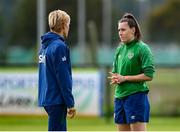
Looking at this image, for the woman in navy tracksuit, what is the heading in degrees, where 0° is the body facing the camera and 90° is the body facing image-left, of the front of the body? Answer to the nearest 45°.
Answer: approximately 225°

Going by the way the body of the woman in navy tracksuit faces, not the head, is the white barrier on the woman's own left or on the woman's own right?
on the woman's own left

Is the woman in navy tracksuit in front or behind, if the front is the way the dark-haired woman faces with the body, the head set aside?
in front

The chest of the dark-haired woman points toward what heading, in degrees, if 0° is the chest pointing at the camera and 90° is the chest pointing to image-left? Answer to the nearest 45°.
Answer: approximately 45°

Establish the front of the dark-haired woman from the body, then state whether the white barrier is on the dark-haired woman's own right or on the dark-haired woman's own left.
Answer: on the dark-haired woman's own right

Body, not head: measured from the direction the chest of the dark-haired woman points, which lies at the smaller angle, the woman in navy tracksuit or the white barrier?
the woman in navy tracksuit

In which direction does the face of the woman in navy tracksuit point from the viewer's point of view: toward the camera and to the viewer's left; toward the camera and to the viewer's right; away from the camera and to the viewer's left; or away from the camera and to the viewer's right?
away from the camera and to the viewer's right

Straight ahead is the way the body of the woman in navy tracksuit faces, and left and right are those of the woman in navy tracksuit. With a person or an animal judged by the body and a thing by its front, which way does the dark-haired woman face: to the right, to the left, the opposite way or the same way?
the opposite way
